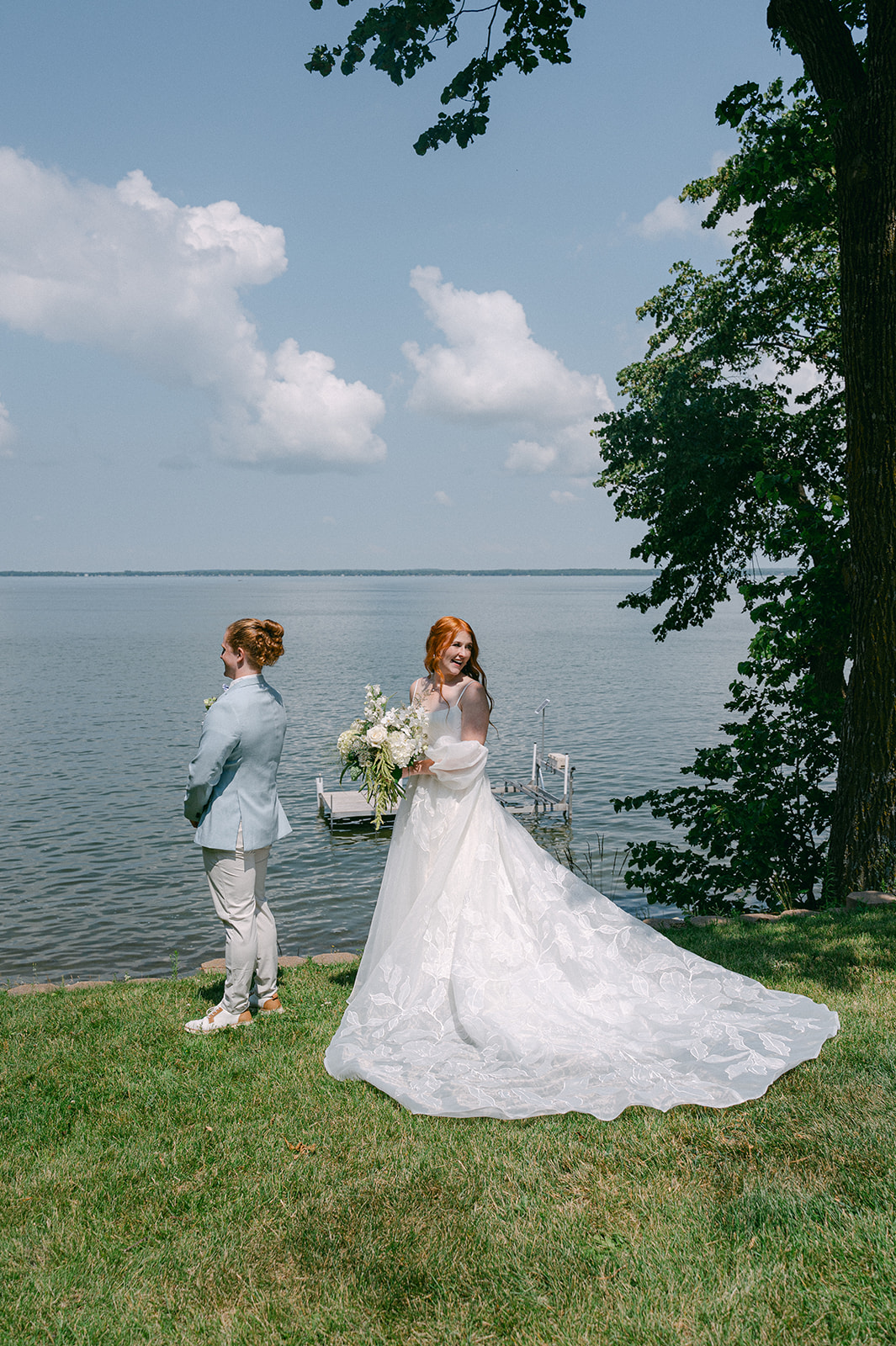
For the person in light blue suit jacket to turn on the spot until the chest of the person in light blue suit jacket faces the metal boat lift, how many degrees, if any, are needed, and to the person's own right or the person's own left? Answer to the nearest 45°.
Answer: approximately 90° to the person's own right

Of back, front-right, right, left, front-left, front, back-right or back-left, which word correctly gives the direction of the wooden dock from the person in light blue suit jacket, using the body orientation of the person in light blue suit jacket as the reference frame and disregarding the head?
front-right

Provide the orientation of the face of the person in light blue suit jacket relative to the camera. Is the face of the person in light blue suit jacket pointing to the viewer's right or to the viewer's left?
to the viewer's left

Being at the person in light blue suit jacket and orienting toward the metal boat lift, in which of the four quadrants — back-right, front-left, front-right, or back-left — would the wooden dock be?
front-left

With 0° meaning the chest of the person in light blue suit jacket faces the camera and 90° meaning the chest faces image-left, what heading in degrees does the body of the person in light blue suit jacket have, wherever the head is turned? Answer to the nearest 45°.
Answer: approximately 135°

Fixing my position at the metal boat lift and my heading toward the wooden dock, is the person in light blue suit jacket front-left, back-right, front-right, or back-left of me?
front-left
